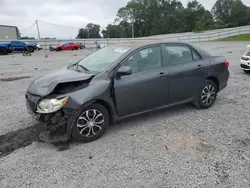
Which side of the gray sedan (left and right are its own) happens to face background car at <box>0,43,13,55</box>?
right

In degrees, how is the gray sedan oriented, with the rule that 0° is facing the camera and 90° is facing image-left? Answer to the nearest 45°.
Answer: approximately 45°

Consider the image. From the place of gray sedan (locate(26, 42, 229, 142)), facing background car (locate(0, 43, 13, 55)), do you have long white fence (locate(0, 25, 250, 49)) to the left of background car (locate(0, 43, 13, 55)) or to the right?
right

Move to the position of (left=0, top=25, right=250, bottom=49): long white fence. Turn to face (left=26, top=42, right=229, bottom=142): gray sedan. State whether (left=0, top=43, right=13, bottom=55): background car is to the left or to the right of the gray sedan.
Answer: right

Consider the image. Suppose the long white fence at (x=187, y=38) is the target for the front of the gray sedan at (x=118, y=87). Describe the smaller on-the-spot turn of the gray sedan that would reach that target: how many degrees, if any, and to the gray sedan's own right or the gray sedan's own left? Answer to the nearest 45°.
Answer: approximately 135° to the gray sedan's own right
